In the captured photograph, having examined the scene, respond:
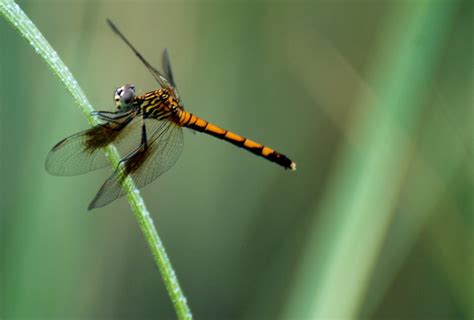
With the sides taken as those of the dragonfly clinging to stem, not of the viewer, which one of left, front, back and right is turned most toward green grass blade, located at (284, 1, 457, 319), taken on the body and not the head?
back

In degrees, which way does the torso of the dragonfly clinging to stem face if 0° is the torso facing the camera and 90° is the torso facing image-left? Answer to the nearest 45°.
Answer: approximately 90°
